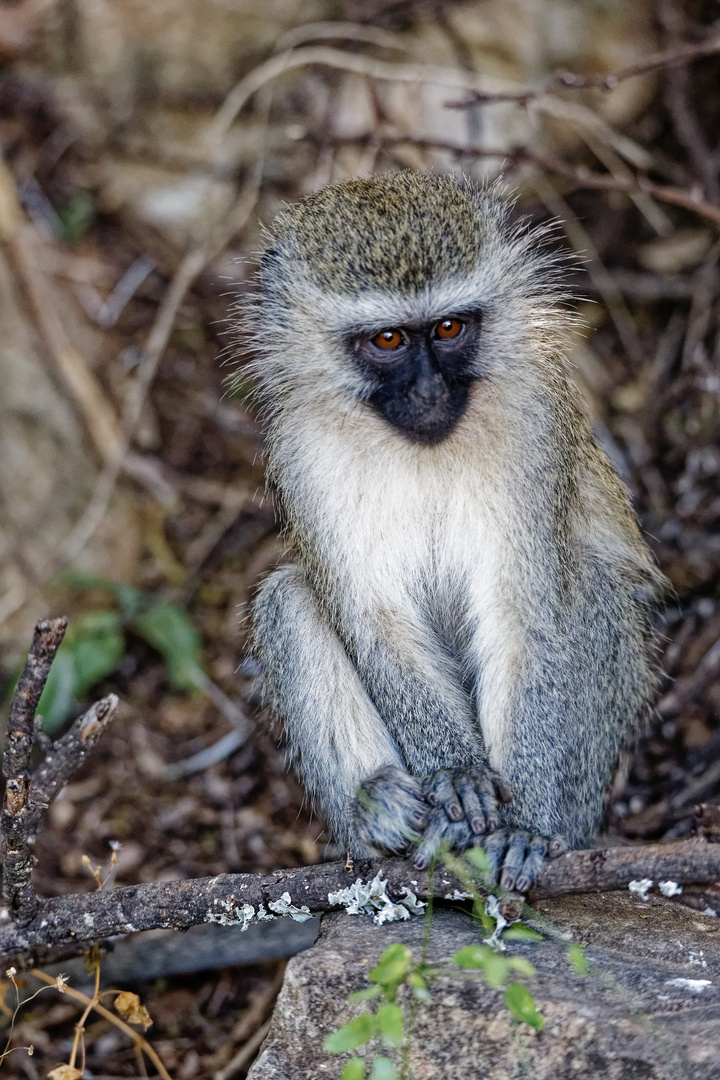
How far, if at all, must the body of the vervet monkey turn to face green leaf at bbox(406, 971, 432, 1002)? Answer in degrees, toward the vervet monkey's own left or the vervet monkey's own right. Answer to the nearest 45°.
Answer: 0° — it already faces it

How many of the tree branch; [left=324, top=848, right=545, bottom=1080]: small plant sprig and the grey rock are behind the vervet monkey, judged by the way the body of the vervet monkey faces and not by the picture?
0

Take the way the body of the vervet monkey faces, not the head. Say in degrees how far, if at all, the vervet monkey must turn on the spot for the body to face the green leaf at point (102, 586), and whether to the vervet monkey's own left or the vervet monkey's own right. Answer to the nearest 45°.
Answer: approximately 135° to the vervet monkey's own right

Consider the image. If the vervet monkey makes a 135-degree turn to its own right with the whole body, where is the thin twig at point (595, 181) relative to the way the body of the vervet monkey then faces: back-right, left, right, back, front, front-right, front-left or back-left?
front-right

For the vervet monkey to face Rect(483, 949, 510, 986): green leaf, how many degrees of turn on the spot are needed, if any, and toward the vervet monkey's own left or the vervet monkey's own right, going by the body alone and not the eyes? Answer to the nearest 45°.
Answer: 0° — it already faces it

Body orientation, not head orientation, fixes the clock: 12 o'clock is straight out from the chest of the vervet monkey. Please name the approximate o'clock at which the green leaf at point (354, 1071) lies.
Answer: The green leaf is roughly at 12 o'clock from the vervet monkey.

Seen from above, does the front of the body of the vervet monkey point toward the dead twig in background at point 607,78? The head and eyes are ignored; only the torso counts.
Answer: no

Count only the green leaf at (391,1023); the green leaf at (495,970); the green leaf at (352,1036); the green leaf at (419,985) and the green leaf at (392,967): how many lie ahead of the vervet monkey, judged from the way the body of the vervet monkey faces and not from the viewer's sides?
5

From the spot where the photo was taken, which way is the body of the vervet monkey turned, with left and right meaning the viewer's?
facing the viewer

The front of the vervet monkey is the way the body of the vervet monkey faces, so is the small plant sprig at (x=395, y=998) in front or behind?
in front

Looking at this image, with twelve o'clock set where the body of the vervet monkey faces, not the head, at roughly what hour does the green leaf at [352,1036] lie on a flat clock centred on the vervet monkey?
The green leaf is roughly at 12 o'clock from the vervet monkey.

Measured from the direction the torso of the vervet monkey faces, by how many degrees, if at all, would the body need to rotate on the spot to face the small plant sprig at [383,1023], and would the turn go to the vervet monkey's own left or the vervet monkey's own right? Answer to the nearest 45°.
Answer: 0° — it already faces it

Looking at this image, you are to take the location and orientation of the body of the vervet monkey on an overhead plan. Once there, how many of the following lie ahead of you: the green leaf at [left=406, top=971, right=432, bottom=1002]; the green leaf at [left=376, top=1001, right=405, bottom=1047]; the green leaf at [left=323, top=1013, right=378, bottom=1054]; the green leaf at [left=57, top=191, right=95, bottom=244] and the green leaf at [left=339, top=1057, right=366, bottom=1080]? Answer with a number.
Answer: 4

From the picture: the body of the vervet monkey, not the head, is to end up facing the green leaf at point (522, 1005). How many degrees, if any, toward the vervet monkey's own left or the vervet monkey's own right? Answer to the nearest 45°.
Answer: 0° — it already faces it
